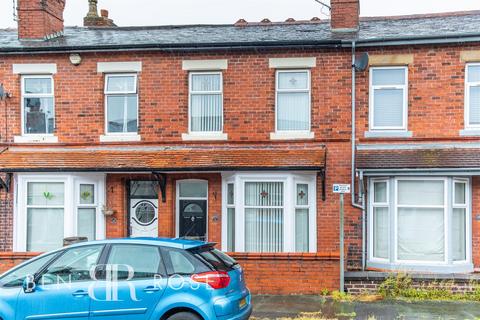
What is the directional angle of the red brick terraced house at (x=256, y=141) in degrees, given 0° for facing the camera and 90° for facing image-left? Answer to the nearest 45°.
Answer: approximately 0°

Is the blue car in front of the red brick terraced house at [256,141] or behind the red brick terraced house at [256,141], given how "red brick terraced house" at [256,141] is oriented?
in front

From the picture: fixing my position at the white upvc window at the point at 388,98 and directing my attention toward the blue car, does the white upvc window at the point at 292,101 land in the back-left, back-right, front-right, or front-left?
front-right

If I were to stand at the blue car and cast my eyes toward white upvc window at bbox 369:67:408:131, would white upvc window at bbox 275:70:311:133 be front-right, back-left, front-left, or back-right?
front-left
